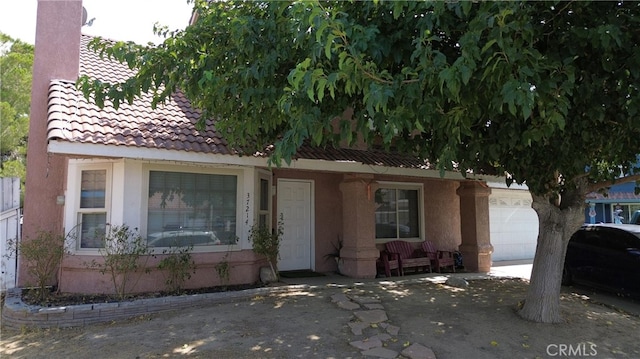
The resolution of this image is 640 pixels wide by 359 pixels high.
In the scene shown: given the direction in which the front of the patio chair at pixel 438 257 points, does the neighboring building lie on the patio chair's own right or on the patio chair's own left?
on the patio chair's own left

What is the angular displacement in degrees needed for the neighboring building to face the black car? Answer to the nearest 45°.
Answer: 0° — it already faces it

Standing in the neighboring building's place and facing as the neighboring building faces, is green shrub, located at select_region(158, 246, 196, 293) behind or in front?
in front

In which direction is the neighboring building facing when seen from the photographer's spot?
facing the viewer

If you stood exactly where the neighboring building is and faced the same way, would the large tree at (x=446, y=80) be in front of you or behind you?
in front

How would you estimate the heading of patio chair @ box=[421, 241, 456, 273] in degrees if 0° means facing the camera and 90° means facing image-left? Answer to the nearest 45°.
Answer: approximately 315°

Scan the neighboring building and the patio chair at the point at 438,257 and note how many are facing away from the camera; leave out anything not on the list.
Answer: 0

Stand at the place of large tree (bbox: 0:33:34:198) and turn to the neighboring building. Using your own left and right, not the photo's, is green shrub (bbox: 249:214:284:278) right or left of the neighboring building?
right

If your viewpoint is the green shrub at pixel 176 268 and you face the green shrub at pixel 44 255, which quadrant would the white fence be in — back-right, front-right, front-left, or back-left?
front-right

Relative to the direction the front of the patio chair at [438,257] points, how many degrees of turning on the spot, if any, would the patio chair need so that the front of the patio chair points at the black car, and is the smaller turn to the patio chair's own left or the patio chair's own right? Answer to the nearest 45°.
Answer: approximately 45° to the patio chair's own left

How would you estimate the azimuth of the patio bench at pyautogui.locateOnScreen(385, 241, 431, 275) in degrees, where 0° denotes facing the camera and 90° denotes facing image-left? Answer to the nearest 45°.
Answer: approximately 315°

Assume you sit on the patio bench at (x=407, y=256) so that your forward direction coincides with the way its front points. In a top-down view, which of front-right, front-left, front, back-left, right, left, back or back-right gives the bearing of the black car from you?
front-left

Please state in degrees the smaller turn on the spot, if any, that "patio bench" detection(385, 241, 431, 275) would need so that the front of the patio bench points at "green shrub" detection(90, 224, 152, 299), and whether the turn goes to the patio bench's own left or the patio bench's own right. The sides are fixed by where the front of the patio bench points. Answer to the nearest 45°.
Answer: approximately 90° to the patio bench's own right
